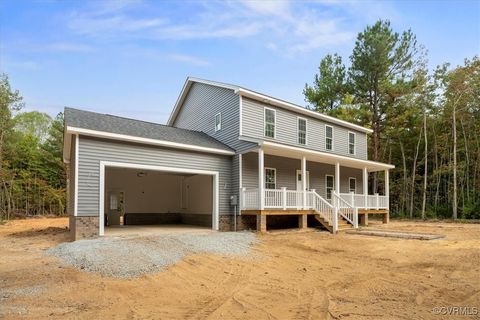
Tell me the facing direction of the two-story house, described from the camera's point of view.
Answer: facing the viewer and to the right of the viewer

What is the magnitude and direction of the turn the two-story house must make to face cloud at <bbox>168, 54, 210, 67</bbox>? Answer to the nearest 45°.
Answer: approximately 135° to its left
